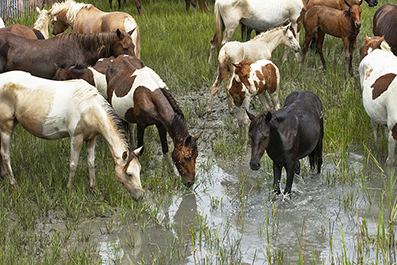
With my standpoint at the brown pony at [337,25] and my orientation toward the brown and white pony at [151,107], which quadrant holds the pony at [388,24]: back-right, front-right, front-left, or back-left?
back-left

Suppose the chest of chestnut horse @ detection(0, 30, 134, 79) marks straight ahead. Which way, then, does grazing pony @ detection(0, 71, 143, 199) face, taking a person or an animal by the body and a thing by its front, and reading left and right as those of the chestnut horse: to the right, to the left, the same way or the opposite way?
the same way

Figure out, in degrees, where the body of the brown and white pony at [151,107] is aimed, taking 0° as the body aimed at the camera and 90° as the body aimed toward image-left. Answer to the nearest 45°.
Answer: approximately 315°

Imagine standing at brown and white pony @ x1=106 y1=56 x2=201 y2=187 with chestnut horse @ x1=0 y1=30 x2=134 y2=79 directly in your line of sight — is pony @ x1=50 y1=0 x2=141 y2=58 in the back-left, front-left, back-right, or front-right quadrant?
front-right

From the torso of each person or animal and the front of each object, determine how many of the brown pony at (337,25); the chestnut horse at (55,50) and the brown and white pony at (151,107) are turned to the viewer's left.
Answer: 0

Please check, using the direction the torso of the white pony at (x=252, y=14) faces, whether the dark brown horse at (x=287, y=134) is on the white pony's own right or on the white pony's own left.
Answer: on the white pony's own right

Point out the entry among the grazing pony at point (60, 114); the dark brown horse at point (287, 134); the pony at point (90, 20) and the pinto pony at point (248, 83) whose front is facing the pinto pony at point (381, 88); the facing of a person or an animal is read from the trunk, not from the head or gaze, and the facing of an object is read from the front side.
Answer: the grazing pony

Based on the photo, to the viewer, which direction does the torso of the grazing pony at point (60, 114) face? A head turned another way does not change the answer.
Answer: to the viewer's right

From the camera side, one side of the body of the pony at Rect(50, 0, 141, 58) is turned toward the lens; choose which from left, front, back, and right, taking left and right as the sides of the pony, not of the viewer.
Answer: left

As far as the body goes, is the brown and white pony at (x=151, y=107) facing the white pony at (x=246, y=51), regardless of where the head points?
no

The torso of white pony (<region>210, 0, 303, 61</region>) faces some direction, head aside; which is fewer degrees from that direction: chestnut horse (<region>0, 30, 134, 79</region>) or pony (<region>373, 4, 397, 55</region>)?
the pony

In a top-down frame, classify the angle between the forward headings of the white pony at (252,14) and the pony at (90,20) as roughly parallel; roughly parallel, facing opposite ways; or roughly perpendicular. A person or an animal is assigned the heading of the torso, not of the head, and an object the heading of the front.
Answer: roughly parallel, facing opposite ways

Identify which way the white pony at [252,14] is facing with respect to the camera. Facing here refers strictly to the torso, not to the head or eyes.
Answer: to the viewer's right

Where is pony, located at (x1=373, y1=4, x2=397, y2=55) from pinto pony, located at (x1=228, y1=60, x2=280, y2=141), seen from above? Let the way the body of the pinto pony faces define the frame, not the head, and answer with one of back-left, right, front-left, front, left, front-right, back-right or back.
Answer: back

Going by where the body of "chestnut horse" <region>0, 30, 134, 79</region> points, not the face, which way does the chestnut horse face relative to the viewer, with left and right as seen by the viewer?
facing to the right of the viewer

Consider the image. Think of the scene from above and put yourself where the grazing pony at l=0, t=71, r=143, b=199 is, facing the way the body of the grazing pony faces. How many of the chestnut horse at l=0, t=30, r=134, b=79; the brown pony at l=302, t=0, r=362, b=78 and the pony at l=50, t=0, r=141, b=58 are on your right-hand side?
0

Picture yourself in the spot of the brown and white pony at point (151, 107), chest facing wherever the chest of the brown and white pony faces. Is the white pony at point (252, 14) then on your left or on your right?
on your left

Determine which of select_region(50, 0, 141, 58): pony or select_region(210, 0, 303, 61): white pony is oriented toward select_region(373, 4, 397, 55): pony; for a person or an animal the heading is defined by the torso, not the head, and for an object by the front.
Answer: the white pony
